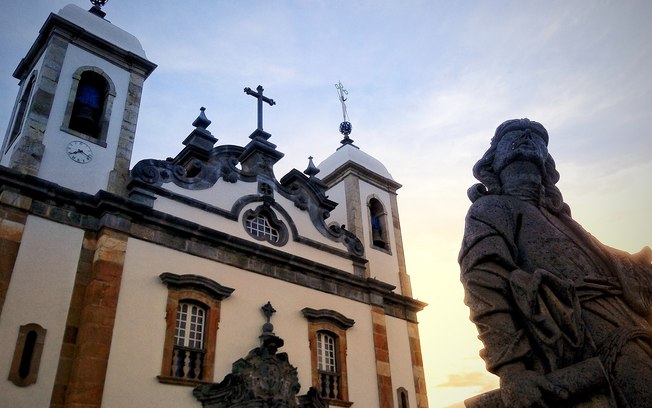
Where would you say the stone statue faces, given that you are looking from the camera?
facing the viewer
